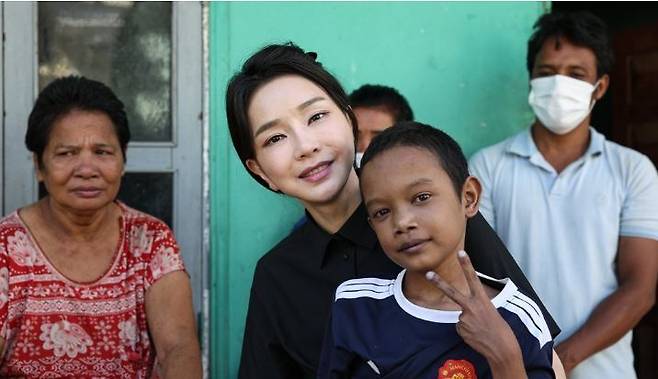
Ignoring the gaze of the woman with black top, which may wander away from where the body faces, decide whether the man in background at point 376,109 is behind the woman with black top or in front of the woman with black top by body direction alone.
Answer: behind

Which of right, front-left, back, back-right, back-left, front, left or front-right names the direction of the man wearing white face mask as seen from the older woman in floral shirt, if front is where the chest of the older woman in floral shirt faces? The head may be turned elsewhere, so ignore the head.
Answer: left

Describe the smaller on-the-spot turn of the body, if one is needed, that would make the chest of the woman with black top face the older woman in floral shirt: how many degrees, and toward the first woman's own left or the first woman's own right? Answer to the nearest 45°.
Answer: approximately 135° to the first woman's own right

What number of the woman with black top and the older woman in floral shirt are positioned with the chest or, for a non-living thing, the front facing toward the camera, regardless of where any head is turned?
2

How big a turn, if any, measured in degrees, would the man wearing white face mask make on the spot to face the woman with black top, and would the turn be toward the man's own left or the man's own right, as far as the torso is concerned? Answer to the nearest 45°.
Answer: approximately 45° to the man's own right

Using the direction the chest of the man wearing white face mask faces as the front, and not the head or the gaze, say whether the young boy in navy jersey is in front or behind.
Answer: in front

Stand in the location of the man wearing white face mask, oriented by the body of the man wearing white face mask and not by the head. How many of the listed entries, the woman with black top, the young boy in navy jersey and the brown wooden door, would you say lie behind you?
1

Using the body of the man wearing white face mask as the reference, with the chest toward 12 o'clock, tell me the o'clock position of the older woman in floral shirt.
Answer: The older woman in floral shirt is roughly at 2 o'clock from the man wearing white face mask.
